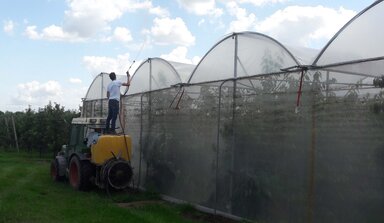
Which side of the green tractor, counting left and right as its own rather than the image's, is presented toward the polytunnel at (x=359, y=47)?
back

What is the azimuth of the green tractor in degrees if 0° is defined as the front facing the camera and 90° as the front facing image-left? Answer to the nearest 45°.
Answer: approximately 135°
